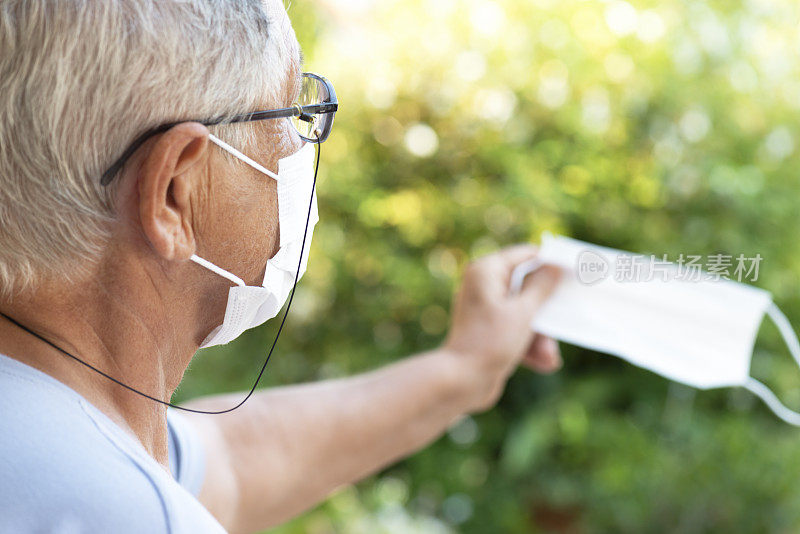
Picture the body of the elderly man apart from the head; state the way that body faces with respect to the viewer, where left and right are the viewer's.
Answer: facing away from the viewer and to the right of the viewer

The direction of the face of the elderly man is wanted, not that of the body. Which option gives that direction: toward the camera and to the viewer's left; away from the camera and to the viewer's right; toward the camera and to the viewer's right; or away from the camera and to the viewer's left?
away from the camera and to the viewer's right
